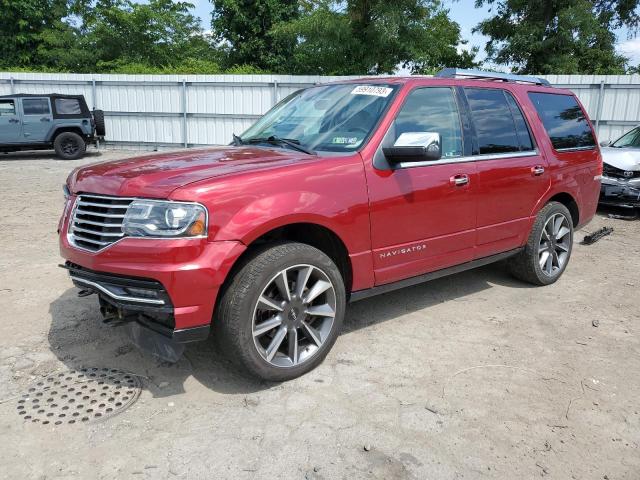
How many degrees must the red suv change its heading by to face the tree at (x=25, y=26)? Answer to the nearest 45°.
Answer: approximately 90° to its right

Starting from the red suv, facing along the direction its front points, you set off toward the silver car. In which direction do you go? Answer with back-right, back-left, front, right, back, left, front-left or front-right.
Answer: back

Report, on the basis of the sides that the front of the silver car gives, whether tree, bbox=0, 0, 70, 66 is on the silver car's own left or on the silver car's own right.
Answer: on the silver car's own right

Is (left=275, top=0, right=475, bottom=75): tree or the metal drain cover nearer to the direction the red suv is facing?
the metal drain cover

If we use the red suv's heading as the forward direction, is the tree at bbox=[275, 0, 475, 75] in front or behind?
behind

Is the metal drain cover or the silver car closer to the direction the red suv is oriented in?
the metal drain cover

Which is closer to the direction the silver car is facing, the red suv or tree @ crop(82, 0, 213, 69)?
the red suv

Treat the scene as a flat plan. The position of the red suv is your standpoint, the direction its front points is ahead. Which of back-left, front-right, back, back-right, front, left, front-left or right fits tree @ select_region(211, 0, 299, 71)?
back-right
